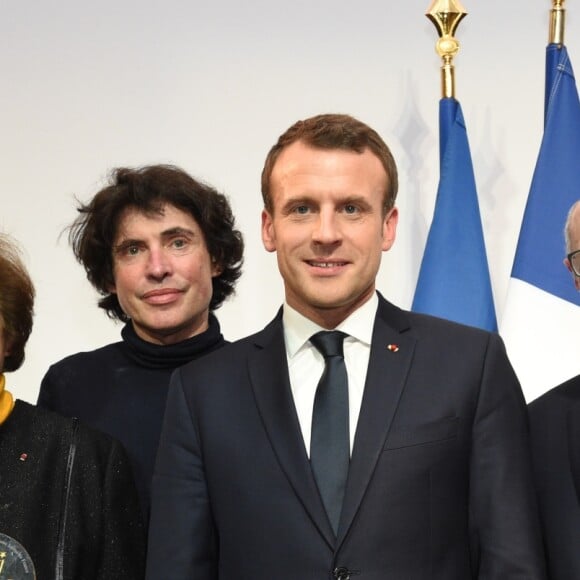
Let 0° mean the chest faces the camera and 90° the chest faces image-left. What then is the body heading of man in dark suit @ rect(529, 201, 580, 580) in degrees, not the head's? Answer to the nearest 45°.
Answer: approximately 0°

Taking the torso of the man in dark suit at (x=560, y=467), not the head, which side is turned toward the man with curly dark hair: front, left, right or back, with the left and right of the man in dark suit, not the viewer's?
right

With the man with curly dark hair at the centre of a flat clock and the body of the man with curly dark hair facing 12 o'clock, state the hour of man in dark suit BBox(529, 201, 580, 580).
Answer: The man in dark suit is roughly at 10 o'clock from the man with curly dark hair.

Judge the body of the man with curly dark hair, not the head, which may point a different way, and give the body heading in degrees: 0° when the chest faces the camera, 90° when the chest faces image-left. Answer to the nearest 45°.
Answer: approximately 0°

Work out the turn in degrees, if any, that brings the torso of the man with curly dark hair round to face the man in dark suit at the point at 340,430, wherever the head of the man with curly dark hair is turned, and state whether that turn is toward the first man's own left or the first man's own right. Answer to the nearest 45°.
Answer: approximately 45° to the first man's own left

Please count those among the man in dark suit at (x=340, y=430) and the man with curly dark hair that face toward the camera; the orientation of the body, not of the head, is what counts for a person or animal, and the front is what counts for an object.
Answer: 2
